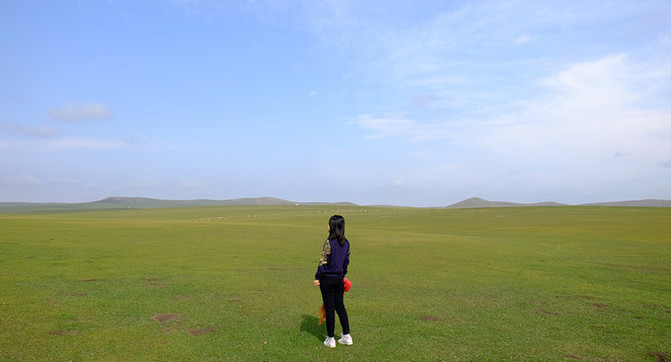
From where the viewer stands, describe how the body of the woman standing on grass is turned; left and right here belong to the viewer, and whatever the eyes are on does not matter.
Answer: facing away from the viewer and to the left of the viewer
